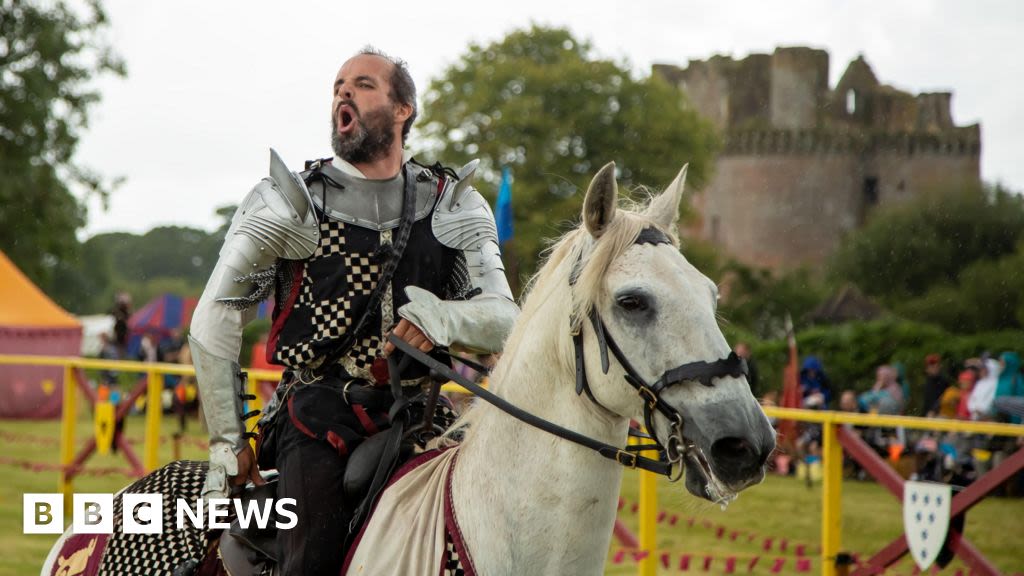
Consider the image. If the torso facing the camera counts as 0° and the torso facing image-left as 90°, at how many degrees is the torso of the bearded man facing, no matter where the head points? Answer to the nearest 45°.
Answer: approximately 0°

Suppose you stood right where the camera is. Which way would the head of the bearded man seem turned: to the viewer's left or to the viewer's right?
to the viewer's left

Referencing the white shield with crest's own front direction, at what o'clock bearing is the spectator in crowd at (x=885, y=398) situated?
The spectator in crowd is roughly at 6 o'clock from the white shield with crest.

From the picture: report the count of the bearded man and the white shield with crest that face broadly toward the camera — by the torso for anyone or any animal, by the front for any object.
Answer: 2

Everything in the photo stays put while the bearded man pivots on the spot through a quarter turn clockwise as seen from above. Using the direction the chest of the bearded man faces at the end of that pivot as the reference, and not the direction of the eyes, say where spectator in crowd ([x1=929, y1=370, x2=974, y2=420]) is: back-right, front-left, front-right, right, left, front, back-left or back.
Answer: back-right

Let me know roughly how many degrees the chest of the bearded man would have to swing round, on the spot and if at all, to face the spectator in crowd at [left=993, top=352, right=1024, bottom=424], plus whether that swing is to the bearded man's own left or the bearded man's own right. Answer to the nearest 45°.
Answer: approximately 135° to the bearded man's own left

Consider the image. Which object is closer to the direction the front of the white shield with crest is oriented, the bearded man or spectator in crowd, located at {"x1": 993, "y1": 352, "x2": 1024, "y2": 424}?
the bearded man

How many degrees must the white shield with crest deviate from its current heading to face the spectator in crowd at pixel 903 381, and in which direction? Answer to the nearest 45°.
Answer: approximately 180°
